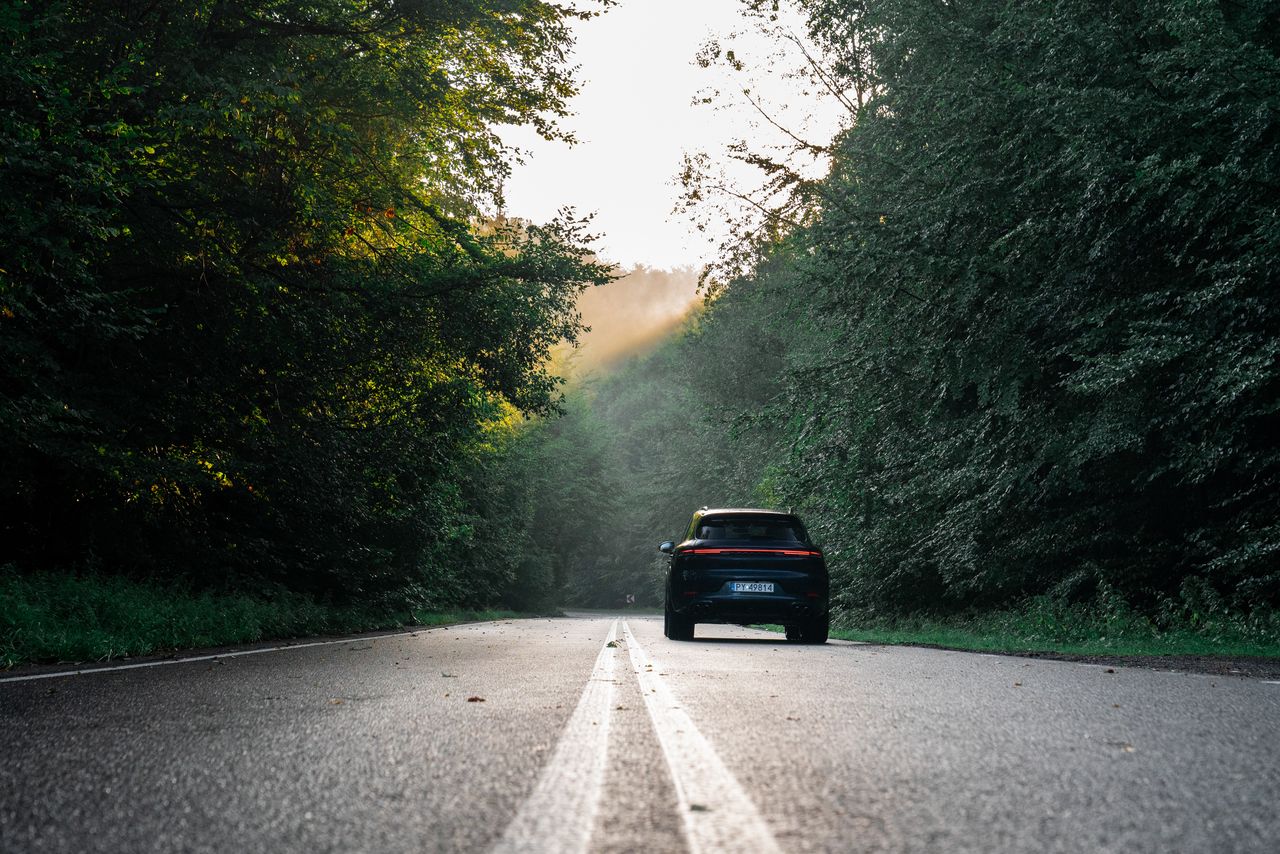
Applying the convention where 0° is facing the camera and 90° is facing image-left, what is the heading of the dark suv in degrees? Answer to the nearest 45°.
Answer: approximately 180°
